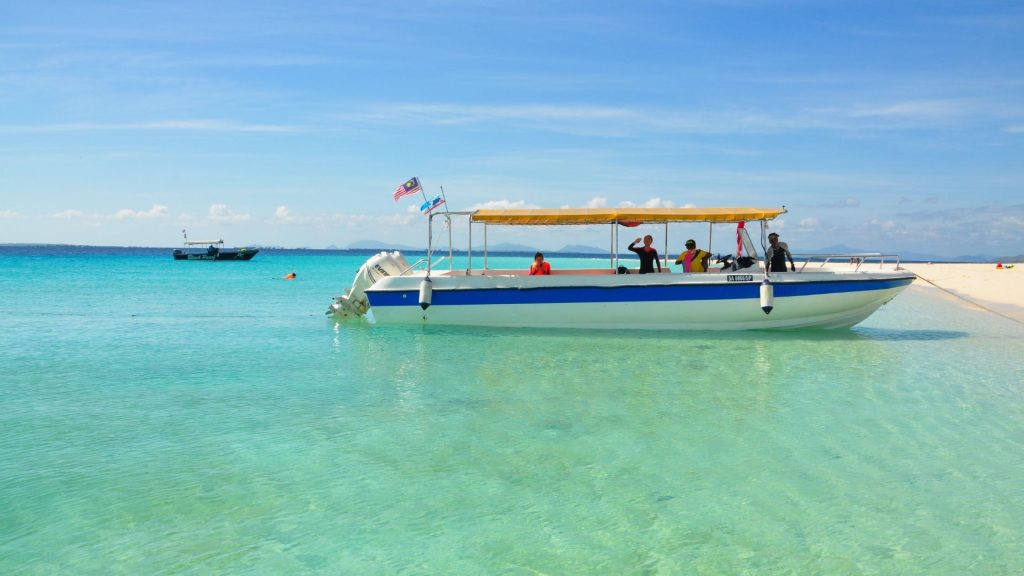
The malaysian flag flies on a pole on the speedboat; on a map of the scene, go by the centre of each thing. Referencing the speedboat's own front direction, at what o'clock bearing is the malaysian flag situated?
The malaysian flag is roughly at 6 o'clock from the speedboat.

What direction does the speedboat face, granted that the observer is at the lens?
facing to the right of the viewer
